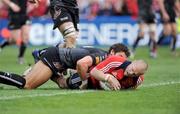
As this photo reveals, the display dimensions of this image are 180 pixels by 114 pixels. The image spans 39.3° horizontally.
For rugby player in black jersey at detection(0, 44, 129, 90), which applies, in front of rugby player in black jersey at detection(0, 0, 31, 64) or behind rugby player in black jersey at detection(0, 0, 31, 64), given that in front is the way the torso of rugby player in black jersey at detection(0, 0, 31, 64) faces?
in front

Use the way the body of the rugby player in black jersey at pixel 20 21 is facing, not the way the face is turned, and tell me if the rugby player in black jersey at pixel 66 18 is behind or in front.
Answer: in front

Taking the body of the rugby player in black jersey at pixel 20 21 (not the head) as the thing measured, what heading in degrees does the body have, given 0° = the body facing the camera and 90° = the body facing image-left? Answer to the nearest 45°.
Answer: approximately 315°
